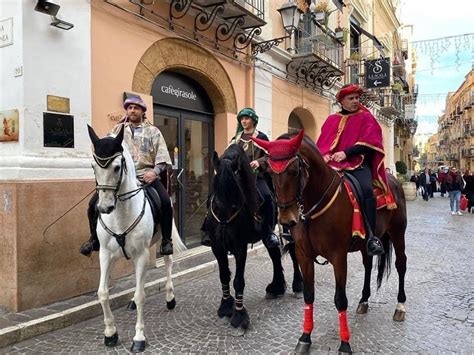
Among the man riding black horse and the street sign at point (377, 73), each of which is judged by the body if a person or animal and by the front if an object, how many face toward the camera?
2

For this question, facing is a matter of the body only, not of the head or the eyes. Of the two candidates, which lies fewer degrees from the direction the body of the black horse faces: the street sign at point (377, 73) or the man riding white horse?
the man riding white horse

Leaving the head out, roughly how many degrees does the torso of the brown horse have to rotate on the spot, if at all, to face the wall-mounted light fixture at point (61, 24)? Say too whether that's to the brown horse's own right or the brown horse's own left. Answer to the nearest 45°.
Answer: approximately 45° to the brown horse's own right

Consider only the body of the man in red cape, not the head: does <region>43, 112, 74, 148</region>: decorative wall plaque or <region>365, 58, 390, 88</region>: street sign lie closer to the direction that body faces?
the decorative wall plaque

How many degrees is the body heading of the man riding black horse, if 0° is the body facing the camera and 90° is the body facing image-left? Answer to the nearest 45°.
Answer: approximately 0°

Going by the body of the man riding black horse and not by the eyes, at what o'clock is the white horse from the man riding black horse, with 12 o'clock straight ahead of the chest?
The white horse is roughly at 2 o'clock from the man riding black horse.

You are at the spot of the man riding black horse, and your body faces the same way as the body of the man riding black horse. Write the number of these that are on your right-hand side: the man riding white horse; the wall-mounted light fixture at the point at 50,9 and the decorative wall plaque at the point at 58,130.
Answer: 3

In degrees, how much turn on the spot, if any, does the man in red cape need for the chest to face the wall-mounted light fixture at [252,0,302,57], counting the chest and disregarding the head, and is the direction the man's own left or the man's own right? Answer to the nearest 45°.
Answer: approximately 135° to the man's own right

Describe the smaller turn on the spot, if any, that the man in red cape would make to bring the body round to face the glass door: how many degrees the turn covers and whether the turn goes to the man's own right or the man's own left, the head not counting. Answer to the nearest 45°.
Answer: approximately 90° to the man's own right
